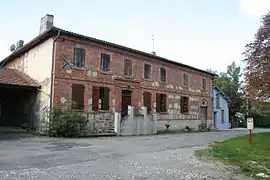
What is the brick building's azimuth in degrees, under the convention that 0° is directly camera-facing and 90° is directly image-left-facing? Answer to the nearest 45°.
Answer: approximately 315°

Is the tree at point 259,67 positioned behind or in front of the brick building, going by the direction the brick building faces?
in front
